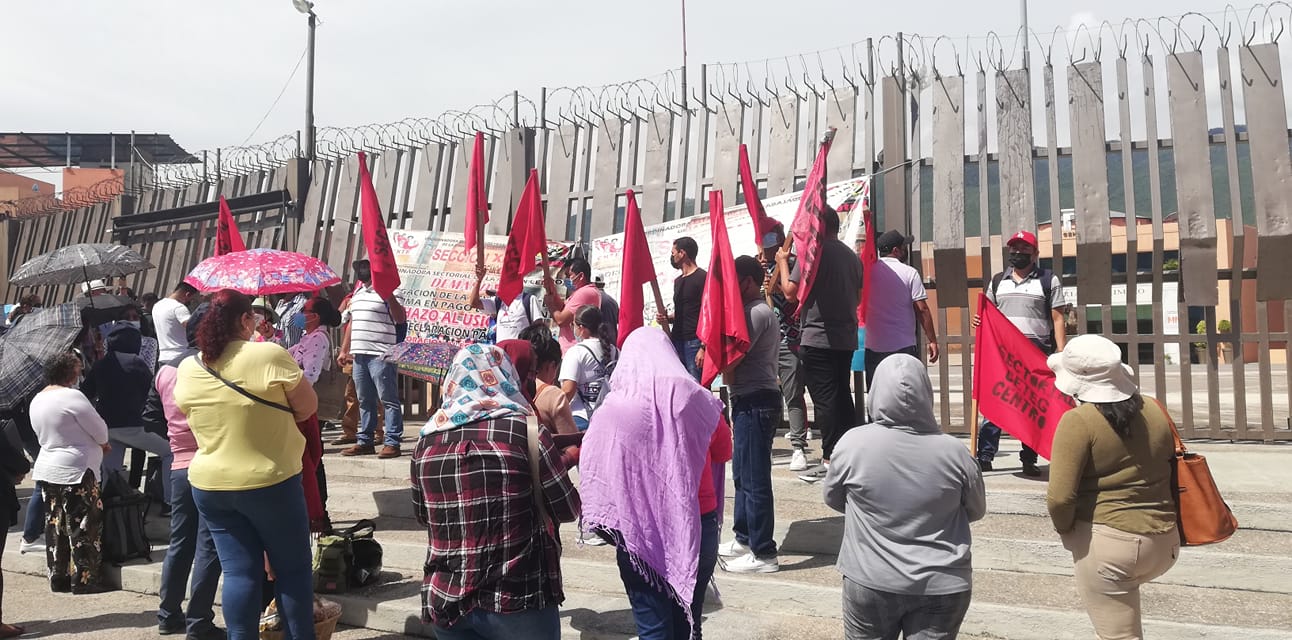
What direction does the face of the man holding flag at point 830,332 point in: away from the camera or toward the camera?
away from the camera

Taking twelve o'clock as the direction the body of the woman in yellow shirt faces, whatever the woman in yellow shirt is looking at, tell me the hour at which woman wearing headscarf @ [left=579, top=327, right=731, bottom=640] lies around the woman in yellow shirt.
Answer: The woman wearing headscarf is roughly at 3 o'clock from the woman in yellow shirt.

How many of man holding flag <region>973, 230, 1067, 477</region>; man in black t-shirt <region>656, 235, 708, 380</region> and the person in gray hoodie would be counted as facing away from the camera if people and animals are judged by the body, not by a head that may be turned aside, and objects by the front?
1

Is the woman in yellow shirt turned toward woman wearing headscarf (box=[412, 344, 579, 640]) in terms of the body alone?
no

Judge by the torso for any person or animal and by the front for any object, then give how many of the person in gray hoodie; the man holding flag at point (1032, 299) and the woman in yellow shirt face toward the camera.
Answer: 1

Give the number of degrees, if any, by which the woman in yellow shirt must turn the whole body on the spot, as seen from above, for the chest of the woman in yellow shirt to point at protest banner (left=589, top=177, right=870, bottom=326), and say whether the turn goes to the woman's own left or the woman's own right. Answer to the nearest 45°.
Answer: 0° — they already face it

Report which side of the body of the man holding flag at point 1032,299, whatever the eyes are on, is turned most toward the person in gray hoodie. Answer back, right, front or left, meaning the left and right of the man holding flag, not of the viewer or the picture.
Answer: front

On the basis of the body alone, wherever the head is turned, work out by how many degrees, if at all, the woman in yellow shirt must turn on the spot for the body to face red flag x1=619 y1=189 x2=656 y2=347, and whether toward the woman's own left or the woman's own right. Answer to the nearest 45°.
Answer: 0° — they already face it

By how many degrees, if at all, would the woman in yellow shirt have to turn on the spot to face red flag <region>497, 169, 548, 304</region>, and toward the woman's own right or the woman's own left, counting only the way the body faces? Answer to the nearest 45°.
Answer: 0° — they already face it

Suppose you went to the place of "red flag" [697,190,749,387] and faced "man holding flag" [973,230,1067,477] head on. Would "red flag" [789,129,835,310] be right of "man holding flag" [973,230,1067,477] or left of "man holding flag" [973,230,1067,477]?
left

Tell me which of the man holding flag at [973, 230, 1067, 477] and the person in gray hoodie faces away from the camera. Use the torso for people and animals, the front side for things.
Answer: the person in gray hoodie

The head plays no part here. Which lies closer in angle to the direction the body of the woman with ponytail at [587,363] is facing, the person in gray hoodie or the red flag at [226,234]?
the red flag

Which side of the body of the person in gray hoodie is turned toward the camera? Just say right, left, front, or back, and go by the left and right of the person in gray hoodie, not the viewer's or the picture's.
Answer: back

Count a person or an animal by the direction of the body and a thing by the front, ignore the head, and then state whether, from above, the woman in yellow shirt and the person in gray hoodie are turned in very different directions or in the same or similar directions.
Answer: same or similar directions

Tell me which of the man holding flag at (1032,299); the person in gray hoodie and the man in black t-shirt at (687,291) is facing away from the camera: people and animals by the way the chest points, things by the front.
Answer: the person in gray hoodie

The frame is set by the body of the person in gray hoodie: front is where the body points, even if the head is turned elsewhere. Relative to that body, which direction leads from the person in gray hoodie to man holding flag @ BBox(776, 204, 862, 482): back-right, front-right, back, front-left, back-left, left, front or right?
front

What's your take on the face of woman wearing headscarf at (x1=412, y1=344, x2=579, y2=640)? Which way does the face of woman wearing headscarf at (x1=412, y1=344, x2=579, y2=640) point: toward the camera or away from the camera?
away from the camera

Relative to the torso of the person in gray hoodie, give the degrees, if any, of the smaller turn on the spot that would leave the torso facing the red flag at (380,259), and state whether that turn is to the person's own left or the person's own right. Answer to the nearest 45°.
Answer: approximately 45° to the person's own left

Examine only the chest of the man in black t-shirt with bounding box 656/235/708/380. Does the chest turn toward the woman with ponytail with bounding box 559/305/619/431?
yes

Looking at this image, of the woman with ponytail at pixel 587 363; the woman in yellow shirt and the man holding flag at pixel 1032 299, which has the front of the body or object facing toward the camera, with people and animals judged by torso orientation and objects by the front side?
the man holding flag

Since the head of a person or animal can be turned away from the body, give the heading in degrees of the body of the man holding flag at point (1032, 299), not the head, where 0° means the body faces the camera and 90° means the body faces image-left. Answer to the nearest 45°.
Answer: approximately 0°

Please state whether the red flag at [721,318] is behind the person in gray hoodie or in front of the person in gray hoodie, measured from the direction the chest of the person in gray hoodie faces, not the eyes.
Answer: in front
